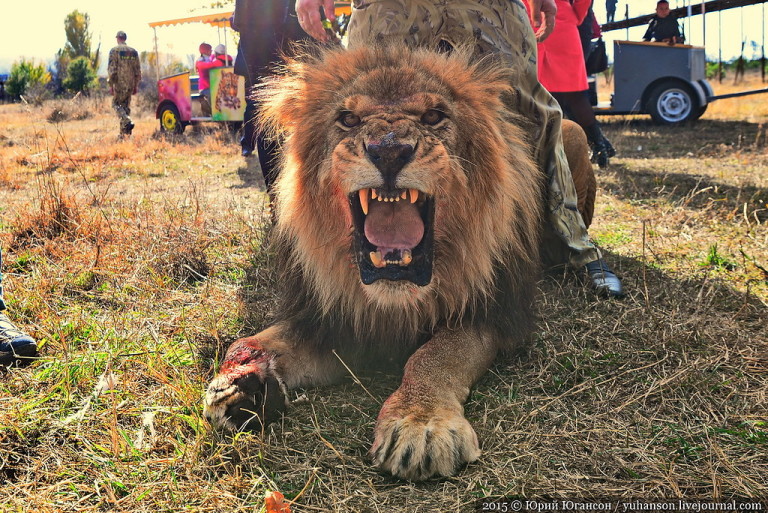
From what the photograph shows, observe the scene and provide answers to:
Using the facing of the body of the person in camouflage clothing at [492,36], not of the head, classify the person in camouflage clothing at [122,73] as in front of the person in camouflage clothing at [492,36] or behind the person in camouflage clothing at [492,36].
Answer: behind

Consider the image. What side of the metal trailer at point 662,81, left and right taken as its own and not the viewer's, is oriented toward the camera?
right

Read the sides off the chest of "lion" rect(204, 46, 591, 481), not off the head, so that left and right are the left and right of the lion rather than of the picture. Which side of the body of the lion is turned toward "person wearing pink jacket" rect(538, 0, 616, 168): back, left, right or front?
back

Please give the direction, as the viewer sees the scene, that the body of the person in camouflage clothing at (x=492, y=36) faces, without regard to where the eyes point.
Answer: toward the camera

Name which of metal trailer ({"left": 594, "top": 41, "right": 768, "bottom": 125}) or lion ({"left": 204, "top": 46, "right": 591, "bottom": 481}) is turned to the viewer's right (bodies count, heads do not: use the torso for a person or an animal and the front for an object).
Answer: the metal trailer

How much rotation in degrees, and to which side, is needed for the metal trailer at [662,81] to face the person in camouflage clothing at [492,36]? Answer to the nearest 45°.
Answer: approximately 90° to its right

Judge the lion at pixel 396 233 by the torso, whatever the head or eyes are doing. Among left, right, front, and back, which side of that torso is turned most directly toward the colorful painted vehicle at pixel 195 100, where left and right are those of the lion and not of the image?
back

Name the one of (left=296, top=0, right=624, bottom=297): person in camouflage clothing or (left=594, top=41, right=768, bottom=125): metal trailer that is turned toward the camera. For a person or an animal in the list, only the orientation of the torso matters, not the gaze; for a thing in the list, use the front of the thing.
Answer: the person in camouflage clothing

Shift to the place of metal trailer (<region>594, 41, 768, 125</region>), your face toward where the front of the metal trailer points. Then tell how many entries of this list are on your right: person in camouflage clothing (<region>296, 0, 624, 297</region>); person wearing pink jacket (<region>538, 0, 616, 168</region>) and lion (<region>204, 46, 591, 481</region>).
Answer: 3

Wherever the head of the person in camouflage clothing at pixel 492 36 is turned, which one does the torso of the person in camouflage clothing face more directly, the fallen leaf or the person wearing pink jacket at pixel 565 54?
the fallen leaf

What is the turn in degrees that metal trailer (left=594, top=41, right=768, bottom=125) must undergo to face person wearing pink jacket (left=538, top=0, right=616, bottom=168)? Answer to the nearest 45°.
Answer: approximately 90° to its right

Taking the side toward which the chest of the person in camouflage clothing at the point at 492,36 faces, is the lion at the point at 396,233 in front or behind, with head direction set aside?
in front

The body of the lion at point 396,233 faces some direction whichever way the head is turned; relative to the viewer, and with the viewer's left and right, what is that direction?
facing the viewer

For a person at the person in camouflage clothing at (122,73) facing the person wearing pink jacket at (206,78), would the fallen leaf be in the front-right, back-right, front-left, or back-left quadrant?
front-right
